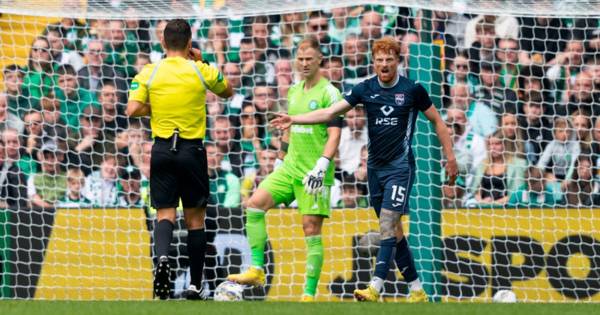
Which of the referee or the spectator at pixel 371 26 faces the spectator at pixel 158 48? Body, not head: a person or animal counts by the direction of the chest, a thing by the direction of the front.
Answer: the referee

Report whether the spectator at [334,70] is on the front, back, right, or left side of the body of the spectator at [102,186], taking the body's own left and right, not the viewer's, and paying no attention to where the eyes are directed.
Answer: left

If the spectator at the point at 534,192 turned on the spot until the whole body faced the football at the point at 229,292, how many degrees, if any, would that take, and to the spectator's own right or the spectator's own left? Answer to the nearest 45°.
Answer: approximately 45° to the spectator's own right

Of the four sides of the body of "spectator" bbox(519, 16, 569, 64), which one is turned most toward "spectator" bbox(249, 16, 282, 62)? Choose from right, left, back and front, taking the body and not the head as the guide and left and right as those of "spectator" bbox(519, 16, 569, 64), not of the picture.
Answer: right

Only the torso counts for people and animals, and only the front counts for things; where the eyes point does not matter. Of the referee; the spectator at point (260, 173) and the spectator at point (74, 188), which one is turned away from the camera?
the referee

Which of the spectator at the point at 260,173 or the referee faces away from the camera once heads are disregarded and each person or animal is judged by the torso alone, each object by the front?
the referee

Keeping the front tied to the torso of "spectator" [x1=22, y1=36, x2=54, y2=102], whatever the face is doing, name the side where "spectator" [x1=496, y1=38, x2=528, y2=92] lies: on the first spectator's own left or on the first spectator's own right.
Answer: on the first spectator's own left

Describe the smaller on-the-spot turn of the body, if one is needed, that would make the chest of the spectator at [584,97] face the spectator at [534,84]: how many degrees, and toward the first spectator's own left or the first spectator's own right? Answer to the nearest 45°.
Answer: approximately 90° to the first spectator's own right
